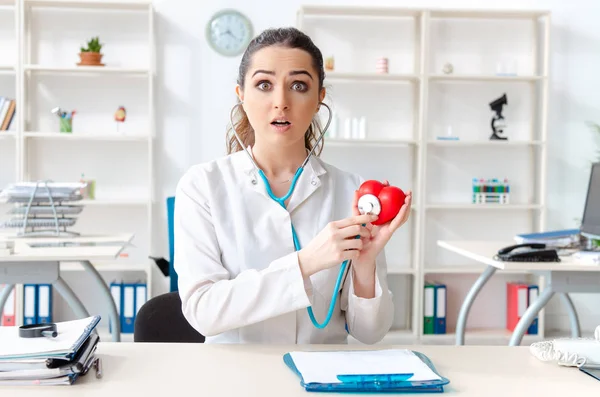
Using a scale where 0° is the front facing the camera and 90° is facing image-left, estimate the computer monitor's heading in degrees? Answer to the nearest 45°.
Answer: approximately 45°

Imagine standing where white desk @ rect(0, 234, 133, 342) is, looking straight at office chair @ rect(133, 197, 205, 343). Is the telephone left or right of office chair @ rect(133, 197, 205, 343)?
left

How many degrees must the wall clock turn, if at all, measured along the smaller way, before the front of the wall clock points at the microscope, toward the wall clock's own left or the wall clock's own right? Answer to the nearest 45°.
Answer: approximately 90° to the wall clock's own left

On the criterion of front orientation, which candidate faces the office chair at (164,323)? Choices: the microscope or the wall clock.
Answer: the wall clock

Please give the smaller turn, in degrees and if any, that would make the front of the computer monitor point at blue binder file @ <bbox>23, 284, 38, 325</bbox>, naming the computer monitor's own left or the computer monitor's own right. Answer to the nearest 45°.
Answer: approximately 45° to the computer monitor's own right

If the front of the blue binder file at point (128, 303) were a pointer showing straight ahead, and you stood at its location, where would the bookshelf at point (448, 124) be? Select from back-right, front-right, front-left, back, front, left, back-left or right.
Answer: left

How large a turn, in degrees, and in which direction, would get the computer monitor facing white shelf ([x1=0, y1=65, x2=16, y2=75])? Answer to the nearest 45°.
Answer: approximately 45° to its right

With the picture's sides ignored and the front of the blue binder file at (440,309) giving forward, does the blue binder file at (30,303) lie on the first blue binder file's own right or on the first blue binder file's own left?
on the first blue binder file's own right

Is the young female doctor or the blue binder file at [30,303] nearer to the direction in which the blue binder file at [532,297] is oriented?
the young female doctor
